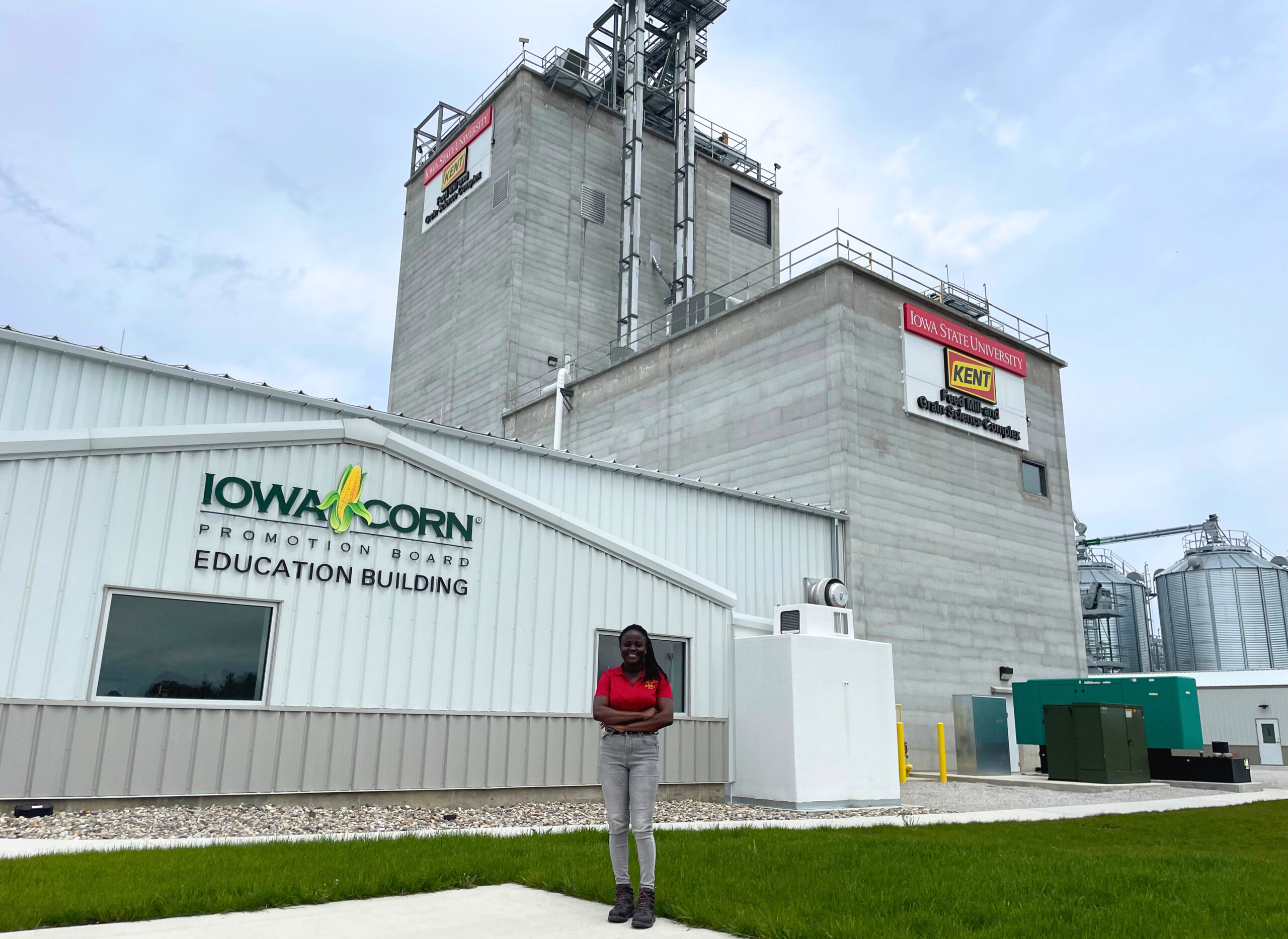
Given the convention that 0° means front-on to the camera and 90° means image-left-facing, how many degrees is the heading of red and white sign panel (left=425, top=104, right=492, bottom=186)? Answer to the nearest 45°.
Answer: approximately 45°

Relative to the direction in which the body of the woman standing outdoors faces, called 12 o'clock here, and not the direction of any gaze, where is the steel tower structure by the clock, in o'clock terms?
The steel tower structure is roughly at 6 o'clock from the woman standing outdoors.

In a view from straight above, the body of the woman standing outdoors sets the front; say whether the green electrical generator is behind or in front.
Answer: behind

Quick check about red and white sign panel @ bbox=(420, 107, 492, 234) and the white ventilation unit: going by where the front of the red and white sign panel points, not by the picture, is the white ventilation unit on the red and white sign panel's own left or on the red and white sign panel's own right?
on the red and white sign panel's own left

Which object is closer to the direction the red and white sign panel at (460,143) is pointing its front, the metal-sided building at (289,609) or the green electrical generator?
the metal-sided building

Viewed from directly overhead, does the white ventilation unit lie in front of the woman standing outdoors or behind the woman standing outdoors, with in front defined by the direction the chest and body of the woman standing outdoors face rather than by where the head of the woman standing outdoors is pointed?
behind

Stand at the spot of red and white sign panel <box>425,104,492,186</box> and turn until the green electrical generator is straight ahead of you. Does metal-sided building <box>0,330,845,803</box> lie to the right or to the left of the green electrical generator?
right

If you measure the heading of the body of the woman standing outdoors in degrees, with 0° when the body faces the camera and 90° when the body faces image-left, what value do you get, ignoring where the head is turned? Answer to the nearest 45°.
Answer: approximately 0°

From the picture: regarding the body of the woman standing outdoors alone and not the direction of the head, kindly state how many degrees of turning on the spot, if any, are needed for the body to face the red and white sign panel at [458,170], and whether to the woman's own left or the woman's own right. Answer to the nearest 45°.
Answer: approximately 180°

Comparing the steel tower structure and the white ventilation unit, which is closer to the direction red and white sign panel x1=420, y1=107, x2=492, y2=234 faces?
the white ventilation unit
